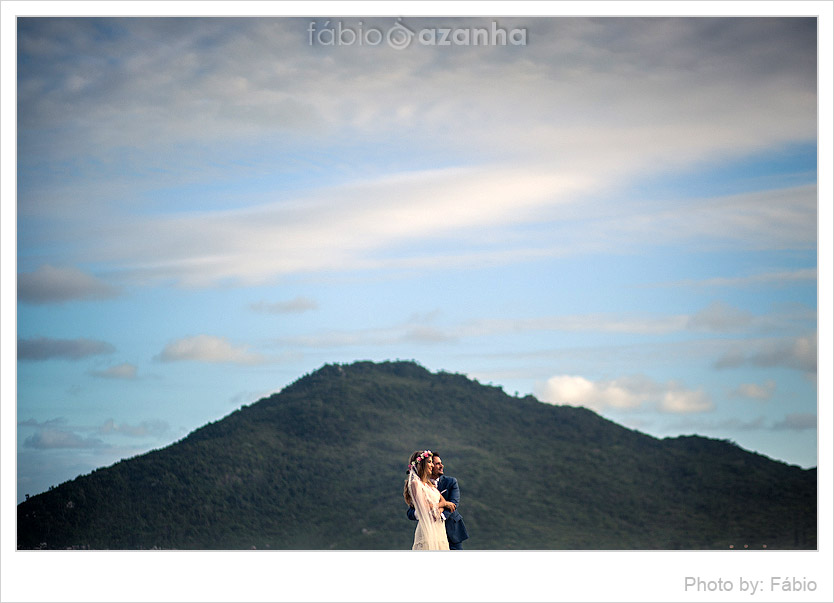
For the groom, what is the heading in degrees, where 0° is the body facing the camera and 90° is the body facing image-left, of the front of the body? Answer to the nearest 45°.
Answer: approximately 45°

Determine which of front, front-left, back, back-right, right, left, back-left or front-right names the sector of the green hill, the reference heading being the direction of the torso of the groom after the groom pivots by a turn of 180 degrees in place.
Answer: front-left
